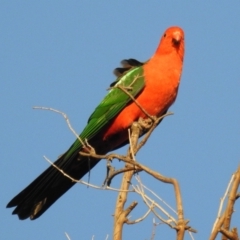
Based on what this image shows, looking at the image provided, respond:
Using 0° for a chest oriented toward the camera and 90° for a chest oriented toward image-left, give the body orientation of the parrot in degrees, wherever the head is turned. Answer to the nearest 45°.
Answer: approximately 315°
